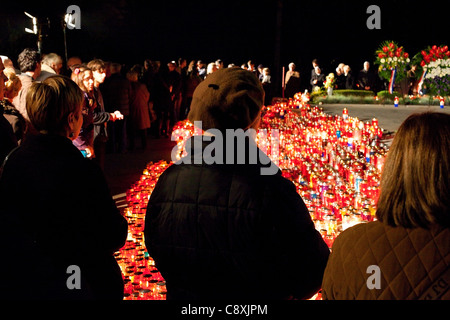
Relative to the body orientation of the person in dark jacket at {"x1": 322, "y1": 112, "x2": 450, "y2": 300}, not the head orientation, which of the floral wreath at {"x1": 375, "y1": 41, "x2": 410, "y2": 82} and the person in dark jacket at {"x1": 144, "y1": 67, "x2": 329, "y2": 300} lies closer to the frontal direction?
the floral wreath

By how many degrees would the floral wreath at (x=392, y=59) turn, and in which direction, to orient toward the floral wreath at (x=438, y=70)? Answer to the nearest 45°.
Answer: approximately 45° to its left

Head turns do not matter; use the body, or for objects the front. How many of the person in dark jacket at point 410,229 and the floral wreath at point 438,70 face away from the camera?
1

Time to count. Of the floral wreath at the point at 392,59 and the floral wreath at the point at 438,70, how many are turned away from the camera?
0

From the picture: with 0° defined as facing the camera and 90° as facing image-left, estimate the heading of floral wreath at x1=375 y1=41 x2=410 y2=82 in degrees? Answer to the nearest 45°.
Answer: approximately 0°

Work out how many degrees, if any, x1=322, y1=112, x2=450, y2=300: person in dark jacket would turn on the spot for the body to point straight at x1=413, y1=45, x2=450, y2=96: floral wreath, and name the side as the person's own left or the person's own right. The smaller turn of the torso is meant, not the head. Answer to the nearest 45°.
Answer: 0° — they already face it

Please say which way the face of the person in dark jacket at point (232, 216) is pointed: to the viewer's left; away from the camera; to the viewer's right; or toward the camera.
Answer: away from the camera

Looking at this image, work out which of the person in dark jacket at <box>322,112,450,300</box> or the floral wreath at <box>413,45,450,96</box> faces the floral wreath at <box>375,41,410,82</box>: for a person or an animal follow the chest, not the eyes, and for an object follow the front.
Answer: the person in dark jacket

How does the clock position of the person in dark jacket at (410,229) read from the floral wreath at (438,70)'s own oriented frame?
The person in dark jacket is roughly at 12 o'clock from the floral wreath.

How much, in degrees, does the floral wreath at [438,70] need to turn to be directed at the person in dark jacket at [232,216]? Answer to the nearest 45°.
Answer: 0° — it already faces them

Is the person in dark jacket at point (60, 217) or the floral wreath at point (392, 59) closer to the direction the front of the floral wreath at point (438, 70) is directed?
the person in dark jacket

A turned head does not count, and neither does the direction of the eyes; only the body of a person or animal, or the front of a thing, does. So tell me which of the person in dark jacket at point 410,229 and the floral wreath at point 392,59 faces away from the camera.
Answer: the person in dark jacket

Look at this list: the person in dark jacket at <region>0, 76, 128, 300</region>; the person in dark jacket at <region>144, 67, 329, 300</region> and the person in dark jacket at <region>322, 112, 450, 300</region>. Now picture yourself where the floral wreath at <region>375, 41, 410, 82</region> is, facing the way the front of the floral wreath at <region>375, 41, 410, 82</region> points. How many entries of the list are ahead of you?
3

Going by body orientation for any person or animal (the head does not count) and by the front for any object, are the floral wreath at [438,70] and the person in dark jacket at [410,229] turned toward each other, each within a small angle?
yes

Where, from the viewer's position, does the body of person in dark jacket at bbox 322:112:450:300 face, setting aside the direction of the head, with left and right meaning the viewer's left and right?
facing away from the viewer

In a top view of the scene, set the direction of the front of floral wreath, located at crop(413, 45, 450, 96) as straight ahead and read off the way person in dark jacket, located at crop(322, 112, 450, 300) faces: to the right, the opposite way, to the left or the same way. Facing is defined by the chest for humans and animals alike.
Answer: the opposite way
